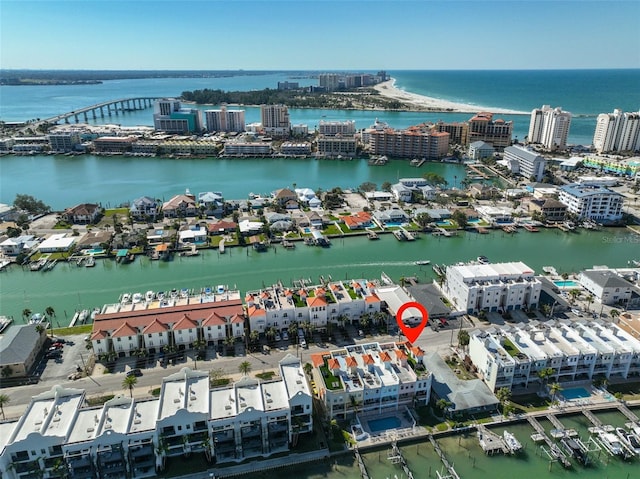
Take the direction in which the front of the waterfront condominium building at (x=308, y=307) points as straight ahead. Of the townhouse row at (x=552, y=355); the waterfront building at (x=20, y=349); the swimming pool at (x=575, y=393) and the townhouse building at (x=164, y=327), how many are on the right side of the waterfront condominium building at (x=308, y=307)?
2

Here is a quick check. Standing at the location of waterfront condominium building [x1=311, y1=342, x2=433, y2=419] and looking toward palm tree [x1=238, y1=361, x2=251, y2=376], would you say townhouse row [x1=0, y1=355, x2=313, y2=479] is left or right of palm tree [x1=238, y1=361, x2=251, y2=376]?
left

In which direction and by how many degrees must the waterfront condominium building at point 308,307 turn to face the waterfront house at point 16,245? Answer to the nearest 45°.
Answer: approximately 135° to its right

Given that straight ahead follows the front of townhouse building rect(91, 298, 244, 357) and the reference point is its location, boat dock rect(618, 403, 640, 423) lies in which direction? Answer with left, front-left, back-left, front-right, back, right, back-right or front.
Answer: front-left

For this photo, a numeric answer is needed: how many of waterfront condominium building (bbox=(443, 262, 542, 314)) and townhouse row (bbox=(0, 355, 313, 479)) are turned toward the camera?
1

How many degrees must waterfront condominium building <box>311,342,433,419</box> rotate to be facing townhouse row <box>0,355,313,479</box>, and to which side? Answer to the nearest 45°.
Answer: approximately 90° to its left

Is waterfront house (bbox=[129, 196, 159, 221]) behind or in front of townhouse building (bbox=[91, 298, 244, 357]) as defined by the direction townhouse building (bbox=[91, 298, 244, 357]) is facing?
behind

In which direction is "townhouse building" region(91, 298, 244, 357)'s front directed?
toward the camera

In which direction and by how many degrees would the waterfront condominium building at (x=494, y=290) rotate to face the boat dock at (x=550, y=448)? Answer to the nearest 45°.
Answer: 0° — it already faces it

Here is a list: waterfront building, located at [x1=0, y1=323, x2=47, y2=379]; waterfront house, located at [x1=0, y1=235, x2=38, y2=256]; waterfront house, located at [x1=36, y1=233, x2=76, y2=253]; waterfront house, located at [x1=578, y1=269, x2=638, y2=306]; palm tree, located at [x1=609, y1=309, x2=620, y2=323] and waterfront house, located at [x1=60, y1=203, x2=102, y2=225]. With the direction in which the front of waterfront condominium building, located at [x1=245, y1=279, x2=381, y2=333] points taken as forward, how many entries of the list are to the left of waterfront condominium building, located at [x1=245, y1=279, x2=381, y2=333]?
2
